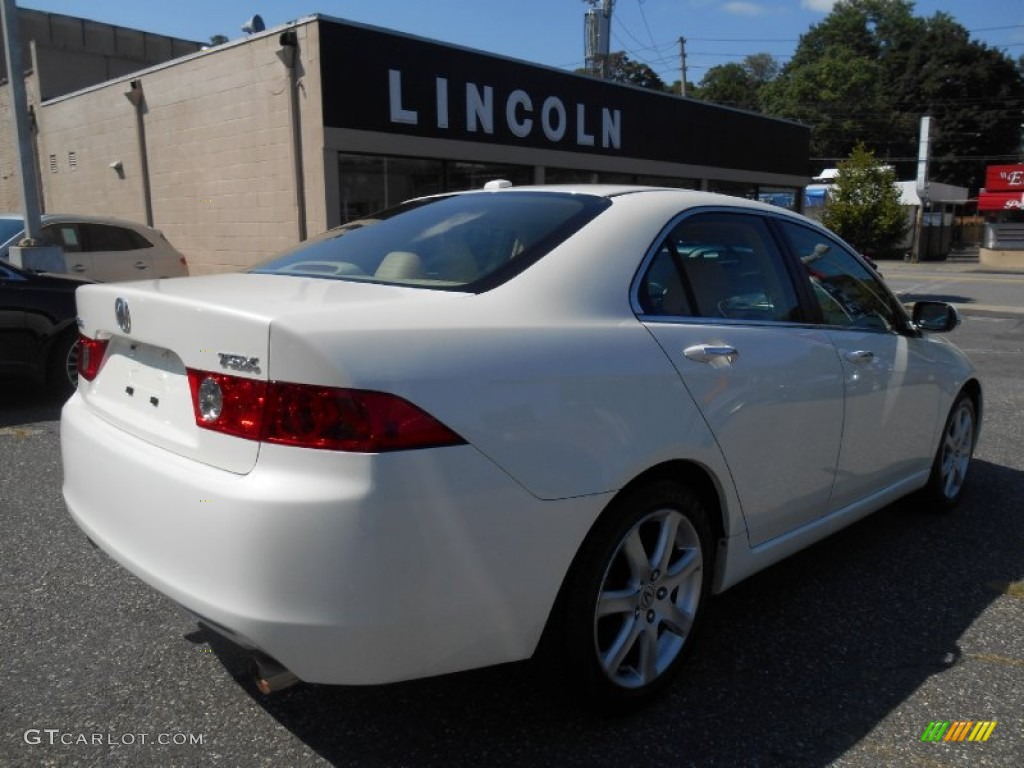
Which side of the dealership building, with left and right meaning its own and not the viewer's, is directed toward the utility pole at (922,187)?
left

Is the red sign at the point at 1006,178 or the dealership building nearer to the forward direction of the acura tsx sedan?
the red sign

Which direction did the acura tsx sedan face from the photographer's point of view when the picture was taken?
facing away from the viewer and to the right of the viewer

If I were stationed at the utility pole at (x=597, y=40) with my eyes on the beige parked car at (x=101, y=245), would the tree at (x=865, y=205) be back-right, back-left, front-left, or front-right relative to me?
front-left

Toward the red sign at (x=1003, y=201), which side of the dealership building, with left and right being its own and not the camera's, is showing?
left

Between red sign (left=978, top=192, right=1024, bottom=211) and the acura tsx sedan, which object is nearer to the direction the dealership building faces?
the acura tsx sedan

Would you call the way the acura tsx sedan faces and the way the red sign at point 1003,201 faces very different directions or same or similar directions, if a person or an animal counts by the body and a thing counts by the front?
very different directions
